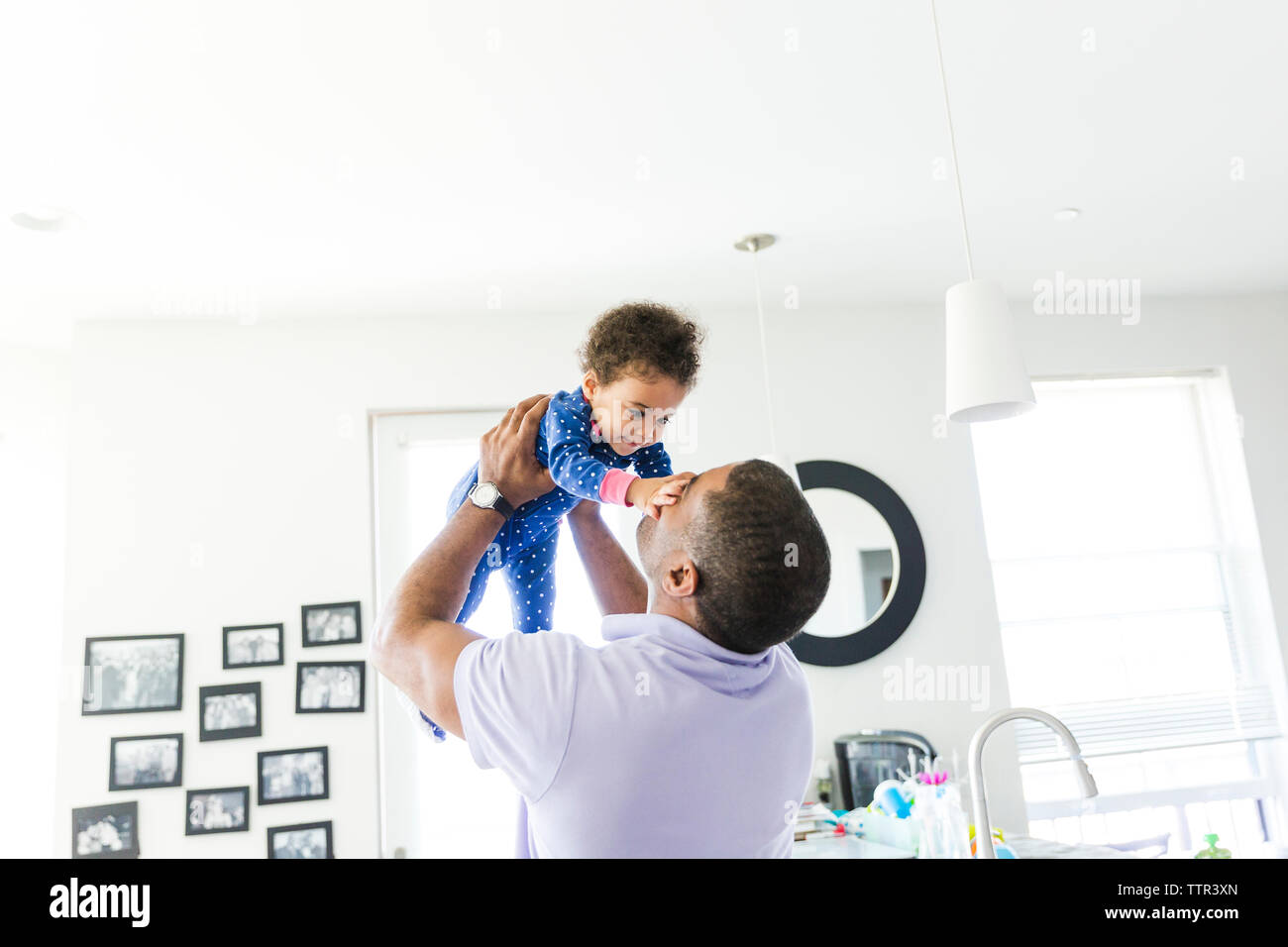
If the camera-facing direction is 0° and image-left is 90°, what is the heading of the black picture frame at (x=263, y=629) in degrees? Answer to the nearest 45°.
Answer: approximately 0°

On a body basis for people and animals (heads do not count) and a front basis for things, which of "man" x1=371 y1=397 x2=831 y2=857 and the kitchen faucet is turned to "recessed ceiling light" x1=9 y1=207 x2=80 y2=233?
the man

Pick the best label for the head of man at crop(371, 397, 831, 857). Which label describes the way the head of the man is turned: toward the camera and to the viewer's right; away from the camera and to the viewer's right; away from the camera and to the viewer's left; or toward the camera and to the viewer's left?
away from the camera and to the viewer's left

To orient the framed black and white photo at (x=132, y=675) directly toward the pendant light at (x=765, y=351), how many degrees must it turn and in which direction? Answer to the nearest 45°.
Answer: approximately 45° to its left

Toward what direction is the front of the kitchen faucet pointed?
to the viewer's right

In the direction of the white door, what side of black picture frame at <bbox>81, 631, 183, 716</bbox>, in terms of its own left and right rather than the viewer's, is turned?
left

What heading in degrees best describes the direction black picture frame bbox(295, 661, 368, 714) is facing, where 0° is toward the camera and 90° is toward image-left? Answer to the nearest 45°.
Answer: approximately 0°

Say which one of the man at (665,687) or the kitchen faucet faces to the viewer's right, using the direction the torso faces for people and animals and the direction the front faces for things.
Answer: the kitchen faucet

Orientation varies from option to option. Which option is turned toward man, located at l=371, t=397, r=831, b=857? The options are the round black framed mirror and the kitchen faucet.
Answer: the round black framed mirror
